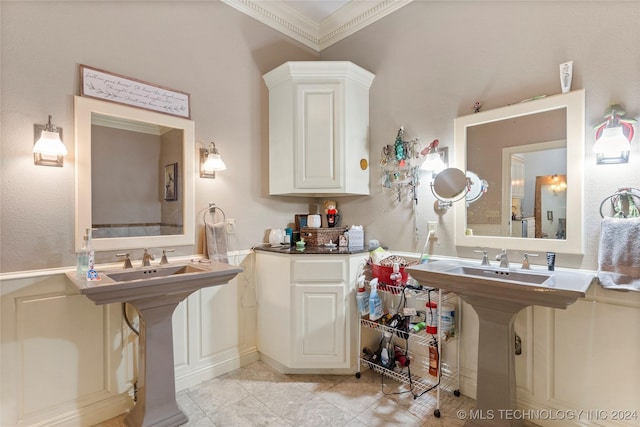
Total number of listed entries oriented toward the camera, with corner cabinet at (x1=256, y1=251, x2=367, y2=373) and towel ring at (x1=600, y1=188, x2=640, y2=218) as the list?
2

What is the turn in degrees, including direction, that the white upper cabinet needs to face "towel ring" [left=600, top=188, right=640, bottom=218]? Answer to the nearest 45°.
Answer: approximately 45° to its left

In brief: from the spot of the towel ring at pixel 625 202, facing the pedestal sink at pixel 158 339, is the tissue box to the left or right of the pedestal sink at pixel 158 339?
right

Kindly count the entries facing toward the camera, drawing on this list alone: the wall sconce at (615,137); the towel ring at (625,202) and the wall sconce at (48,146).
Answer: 3

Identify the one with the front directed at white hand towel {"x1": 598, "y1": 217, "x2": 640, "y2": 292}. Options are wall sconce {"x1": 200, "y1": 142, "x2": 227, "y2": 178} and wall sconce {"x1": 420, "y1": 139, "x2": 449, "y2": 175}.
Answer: wall sconce {"x1": 200, "y1": 142, "x2": 227, "y2": 178}

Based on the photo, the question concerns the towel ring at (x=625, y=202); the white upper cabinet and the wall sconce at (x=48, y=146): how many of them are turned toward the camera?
3

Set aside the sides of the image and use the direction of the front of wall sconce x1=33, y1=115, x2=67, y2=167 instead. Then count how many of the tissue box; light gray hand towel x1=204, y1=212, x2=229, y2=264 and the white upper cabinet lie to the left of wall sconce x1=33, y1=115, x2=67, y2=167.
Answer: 3

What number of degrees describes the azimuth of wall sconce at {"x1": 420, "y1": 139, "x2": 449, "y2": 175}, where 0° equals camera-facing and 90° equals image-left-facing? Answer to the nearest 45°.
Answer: approximately 45°

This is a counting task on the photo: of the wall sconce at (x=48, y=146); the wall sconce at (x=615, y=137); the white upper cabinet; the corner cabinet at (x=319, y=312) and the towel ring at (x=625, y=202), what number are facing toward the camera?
5

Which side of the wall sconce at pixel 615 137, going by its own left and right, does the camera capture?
front

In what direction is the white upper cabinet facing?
toward the camera

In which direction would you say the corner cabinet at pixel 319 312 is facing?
toward the camera

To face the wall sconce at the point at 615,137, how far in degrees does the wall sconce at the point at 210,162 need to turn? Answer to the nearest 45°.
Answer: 0° — it already faces it

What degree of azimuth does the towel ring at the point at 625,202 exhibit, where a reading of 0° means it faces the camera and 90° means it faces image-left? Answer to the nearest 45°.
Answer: approximately 0°

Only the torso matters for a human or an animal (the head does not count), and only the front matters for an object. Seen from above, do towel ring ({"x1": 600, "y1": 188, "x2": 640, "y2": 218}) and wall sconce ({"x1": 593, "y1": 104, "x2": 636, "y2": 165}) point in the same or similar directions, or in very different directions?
same or similar directions

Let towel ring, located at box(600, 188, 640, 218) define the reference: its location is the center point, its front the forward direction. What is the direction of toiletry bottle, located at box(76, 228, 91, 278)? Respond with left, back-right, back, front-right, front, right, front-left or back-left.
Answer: front-right

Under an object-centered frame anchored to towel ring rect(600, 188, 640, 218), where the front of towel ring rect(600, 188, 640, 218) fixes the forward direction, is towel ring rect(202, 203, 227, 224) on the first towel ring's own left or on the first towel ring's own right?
on the first towel ring's own right
